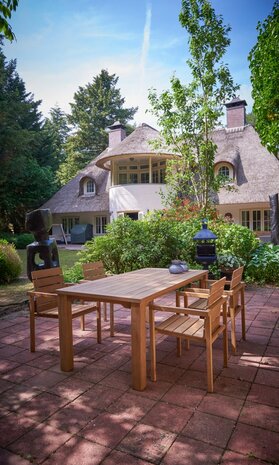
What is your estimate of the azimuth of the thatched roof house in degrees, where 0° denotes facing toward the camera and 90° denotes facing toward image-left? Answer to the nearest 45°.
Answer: approximately 0°

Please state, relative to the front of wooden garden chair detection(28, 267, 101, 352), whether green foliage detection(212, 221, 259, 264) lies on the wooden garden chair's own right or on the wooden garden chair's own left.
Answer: on the wooden garden chair's own left

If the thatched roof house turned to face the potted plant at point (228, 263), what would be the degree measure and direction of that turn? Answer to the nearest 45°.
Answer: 0° — it already faces it

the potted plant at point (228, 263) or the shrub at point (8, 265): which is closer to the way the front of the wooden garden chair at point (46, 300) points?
the potted plant

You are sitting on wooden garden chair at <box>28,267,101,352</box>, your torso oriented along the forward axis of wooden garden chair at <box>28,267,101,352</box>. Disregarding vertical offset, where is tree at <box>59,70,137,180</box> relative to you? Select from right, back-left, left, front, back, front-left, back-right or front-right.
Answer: back-left

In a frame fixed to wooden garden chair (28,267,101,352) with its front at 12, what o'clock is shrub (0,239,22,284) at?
The shrub is roughly at 7 o'clock from the wooden garden chair.

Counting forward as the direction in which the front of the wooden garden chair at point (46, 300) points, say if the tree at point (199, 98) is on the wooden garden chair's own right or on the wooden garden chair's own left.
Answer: on the wooden garden chair's own left

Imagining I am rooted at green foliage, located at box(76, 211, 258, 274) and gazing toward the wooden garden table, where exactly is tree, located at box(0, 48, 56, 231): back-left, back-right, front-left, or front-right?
back-right

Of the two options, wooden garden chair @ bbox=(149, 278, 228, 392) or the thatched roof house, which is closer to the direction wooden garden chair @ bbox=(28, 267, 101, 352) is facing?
the wooden garden chair
